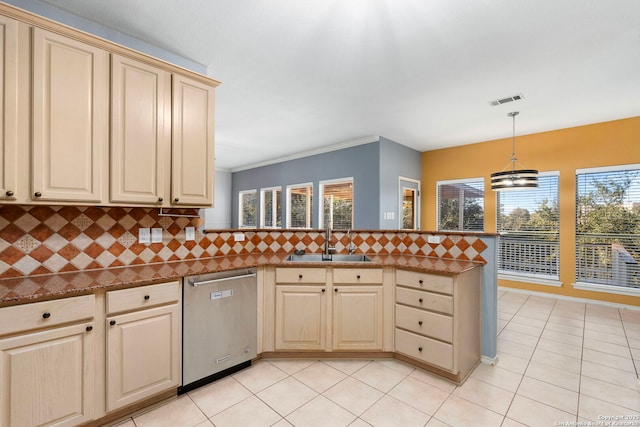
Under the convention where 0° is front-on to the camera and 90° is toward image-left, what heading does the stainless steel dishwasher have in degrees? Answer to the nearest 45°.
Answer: approximately 315°

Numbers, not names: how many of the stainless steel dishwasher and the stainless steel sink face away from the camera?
0

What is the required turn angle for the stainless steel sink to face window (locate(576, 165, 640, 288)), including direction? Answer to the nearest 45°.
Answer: approximately 90° to its left

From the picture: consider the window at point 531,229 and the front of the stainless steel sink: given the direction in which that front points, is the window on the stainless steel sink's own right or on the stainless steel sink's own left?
on the stainless steel sink's own left

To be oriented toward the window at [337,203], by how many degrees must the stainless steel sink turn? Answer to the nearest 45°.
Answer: approximately 180°

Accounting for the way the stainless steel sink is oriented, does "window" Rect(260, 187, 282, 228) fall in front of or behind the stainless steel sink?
behind

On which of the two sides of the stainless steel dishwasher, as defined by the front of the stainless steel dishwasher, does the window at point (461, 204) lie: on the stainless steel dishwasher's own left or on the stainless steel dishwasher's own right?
on the stainless steel dishwasher's own left

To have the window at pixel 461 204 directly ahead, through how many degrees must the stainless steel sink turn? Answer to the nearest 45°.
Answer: approximately 135° to its left

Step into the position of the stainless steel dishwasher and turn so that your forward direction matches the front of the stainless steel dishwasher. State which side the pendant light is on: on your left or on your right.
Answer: on your left

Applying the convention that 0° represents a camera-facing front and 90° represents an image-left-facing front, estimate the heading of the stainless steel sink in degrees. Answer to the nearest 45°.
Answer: approximately 0°
